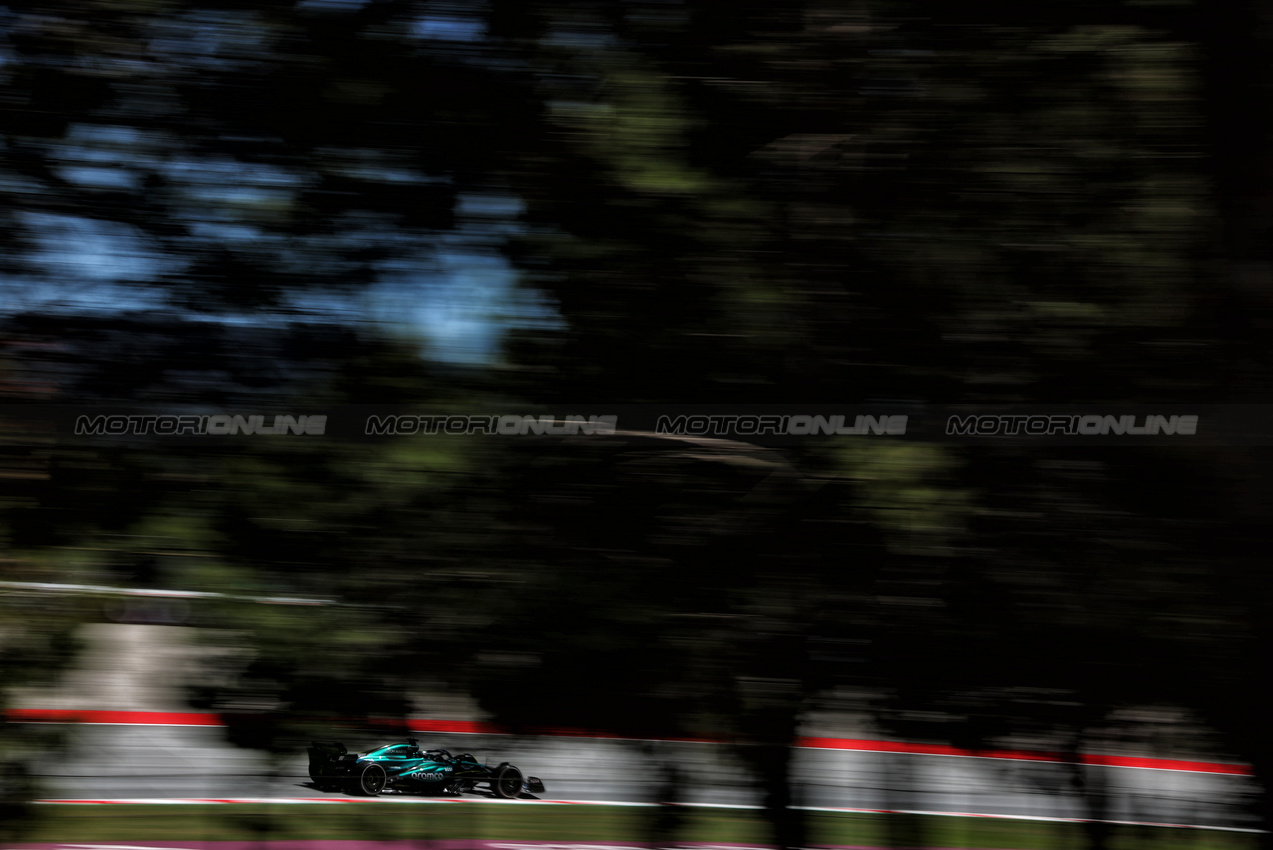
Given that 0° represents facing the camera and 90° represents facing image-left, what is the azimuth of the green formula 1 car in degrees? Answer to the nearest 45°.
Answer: approximately 270°
